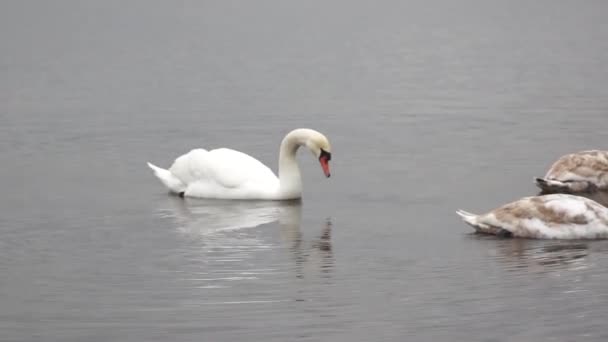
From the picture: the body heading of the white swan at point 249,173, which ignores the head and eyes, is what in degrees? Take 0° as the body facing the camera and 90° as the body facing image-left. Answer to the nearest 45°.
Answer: approximately 270°
